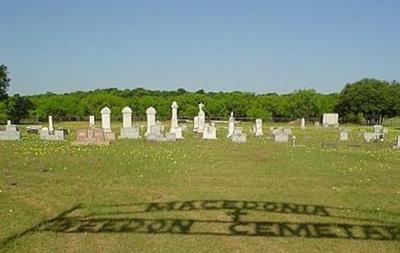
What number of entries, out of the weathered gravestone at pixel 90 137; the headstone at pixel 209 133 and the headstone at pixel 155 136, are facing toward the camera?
3

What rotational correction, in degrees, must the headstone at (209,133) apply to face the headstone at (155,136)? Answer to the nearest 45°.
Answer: approximately 45° to its right

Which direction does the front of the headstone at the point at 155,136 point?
toward the camera

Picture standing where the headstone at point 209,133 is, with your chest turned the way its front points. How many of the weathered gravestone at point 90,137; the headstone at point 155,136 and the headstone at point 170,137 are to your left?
0

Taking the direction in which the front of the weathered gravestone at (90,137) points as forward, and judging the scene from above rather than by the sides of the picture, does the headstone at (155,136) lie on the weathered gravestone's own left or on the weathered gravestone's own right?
on the weathered gravestone's own left

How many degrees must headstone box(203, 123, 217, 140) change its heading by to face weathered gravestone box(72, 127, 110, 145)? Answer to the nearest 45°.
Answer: approximately 45° to its right

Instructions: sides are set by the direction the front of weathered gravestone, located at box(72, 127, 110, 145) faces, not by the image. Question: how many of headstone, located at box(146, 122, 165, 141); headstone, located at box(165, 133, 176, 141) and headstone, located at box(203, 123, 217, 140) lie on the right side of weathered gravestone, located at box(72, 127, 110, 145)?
0

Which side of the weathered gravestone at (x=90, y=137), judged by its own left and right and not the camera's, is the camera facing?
front

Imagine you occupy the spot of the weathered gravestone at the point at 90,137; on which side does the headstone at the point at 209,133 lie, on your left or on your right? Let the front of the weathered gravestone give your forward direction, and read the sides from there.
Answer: on your left

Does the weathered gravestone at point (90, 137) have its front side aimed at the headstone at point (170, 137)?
no
